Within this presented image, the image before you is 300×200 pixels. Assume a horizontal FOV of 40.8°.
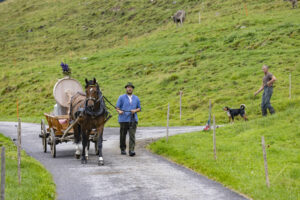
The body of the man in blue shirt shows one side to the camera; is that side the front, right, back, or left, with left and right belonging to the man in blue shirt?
front

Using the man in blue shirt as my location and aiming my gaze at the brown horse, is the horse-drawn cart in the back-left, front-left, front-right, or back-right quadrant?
front-right

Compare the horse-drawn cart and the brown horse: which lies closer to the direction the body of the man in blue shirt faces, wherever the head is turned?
the brown horse

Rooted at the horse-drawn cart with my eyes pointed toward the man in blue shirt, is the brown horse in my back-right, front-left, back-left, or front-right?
front-right

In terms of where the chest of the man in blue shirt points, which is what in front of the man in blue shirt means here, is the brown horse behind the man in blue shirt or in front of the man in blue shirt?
in front

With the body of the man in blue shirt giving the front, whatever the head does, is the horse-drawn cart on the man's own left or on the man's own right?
on the man's own right
